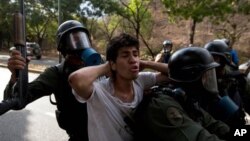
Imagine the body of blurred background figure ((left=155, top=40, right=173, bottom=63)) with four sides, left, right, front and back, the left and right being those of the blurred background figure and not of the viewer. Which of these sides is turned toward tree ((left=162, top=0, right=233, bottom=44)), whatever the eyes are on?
back

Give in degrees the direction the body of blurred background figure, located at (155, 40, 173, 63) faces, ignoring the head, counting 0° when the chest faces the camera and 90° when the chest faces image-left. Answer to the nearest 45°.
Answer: approximately 0°

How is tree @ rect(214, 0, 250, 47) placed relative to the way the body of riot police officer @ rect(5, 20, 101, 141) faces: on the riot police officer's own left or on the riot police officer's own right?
on the riot police officer's own left

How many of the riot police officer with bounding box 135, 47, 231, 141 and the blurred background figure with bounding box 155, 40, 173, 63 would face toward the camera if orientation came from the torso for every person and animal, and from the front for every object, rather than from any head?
1
